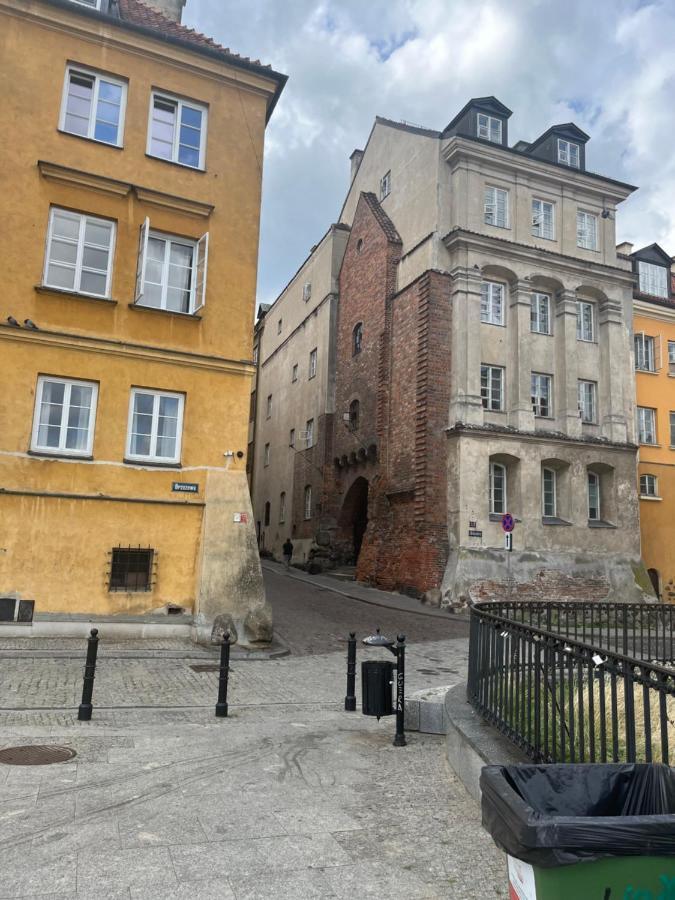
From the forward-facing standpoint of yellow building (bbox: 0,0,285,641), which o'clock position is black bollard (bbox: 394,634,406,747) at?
The black bollard is roughly at 11 o'clock from the yellow building.

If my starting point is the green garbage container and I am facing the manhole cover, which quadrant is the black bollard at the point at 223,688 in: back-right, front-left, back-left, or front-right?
front-right

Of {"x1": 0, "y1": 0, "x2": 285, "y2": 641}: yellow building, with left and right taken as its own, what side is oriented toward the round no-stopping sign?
left

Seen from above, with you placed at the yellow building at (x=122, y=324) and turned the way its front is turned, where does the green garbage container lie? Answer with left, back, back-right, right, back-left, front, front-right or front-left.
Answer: front

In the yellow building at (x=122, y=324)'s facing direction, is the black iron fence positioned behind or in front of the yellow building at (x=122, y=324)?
in front

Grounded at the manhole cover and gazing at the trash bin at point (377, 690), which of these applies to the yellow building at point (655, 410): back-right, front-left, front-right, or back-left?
front-left

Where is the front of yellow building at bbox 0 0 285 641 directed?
toward the camera

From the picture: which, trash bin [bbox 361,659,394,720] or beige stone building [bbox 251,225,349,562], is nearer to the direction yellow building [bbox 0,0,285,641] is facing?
the trash bin

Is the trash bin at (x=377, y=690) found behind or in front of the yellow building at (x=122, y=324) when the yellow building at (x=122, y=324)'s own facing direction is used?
in front
